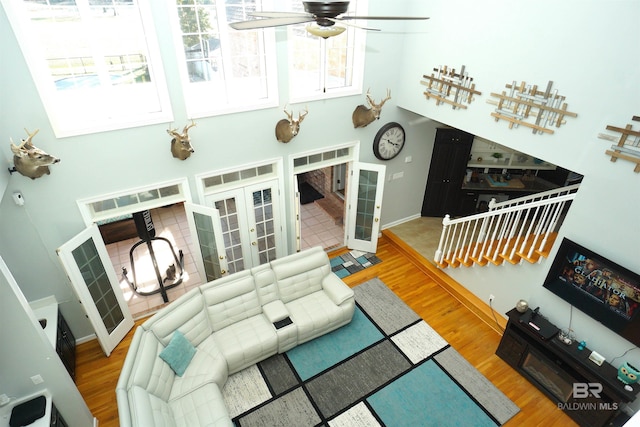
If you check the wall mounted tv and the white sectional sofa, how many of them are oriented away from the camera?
0

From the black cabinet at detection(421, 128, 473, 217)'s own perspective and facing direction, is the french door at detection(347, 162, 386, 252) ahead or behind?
ahead

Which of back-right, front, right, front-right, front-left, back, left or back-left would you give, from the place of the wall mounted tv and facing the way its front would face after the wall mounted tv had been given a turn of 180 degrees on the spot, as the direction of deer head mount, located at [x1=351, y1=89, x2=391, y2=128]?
back-left

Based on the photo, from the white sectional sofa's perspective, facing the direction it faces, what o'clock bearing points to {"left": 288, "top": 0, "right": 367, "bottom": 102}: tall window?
The tall window is roughly at 9 o'clock from the white sectional sofa.

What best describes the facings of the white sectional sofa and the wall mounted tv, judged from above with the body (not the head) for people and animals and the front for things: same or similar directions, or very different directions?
very different directions

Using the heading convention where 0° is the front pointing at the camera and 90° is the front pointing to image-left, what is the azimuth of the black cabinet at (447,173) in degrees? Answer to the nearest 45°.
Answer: approximately 0°

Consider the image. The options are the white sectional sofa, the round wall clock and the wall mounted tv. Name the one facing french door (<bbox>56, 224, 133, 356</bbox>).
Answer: the wall mounted tv

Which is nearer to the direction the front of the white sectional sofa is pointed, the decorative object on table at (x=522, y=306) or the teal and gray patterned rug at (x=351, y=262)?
the decorative object on table

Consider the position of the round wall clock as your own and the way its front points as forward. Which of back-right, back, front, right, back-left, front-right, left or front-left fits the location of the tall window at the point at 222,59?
right

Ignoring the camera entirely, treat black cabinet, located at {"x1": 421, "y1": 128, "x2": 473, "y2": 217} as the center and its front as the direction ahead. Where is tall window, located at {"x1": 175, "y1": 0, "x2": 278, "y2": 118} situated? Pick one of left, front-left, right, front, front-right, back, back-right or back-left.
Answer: front-right

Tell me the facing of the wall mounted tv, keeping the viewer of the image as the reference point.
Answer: facing the viewer and to the left of the viewer

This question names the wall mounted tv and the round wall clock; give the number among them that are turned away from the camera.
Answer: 0

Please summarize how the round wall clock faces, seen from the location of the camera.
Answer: facing the viewer and to the right of the viewer

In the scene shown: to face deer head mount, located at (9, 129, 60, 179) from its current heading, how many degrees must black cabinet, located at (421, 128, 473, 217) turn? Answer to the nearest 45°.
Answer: approximately 45° to its right

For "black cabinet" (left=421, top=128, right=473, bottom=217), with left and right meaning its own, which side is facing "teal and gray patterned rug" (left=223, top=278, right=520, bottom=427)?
front

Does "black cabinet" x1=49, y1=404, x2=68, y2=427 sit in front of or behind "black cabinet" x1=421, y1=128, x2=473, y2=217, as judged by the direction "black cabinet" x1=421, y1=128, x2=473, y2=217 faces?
in front

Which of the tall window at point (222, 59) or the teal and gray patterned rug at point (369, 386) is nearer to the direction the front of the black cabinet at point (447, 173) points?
the teal and gray patterned rug
